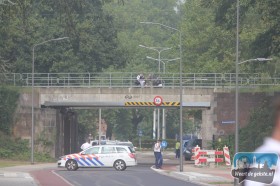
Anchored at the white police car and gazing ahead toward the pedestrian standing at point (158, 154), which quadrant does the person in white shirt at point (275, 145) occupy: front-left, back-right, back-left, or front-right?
back-right

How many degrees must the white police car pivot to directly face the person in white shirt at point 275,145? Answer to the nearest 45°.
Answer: approximately 90° to its left

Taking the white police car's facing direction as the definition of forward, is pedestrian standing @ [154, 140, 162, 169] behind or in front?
behind

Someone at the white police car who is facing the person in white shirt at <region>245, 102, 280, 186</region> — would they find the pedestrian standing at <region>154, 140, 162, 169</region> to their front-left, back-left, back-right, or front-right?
back-left

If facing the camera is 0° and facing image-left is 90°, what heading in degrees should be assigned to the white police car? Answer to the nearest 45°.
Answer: approximately 90°

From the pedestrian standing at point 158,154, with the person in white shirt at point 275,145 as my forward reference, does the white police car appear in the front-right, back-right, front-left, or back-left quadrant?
front-right
